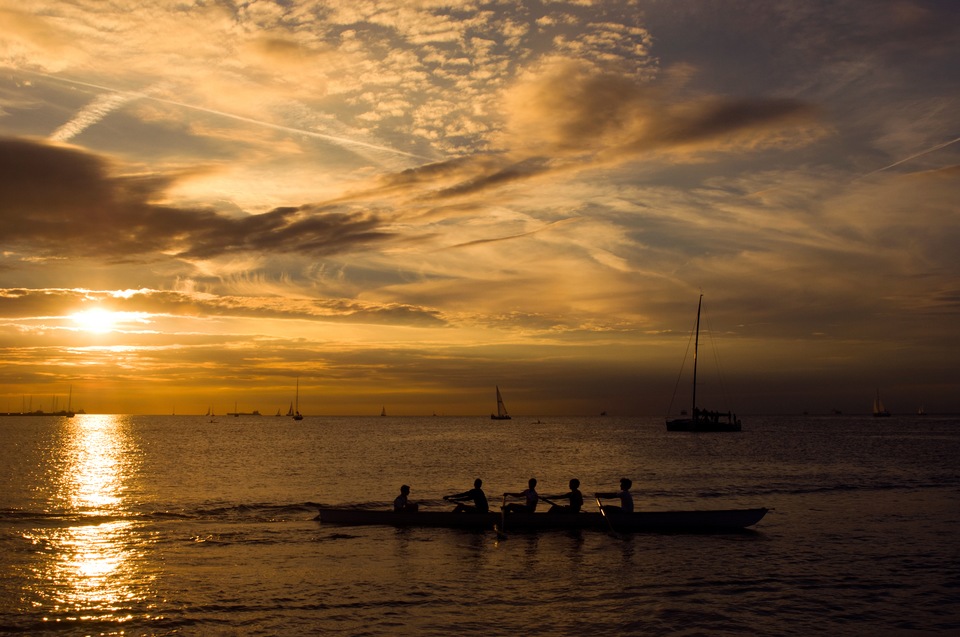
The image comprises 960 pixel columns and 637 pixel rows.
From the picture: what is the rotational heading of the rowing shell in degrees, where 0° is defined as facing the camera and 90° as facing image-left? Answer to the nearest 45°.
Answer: approximately 270°

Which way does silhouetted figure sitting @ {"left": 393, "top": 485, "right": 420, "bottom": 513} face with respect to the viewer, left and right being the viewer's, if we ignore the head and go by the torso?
facing to the right of the viewer

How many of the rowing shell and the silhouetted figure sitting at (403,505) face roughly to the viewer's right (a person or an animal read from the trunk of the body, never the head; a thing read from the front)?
2
